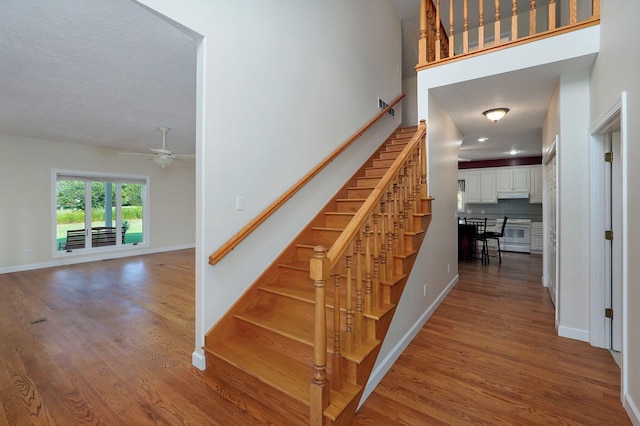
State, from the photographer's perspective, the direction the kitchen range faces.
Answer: facing the viewer

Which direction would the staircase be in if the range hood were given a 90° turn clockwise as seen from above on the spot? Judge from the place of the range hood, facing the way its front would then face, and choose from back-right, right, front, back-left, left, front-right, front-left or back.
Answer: left

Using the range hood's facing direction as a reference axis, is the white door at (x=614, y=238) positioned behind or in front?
in front

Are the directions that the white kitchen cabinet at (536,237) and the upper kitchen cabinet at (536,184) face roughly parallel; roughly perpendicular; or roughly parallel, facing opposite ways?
roughly parallel

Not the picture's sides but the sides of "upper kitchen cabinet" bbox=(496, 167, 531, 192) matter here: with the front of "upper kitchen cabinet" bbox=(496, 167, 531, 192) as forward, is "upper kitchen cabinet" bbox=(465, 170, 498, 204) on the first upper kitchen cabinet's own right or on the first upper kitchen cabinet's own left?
on the first upper kitchen cabinet's own right

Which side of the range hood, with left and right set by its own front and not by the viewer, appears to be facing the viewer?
front

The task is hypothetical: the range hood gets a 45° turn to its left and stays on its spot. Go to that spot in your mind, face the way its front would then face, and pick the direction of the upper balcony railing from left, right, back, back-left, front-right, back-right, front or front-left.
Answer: front-right
